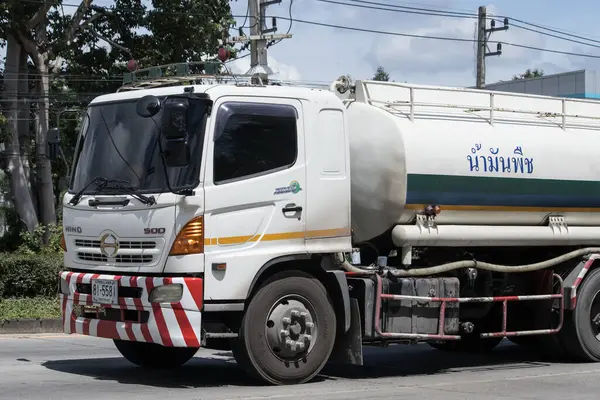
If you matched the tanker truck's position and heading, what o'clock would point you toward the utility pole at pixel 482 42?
The utility pole is roughly at 5 o'clock from the tanker truck.

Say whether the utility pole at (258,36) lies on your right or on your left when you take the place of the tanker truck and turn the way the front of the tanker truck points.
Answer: on your right

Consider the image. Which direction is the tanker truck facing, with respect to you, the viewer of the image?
facing the viewer and to the left of the viewer

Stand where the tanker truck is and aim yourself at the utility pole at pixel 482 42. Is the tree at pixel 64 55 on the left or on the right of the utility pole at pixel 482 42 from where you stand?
left

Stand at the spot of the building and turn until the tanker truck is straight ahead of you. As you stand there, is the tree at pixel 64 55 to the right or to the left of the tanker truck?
right

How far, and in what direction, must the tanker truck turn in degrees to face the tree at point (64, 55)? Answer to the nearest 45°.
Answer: approximately 90° to its right

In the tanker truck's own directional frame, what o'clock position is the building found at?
The building is roughly at 5 o'clock from the tanker truck.
